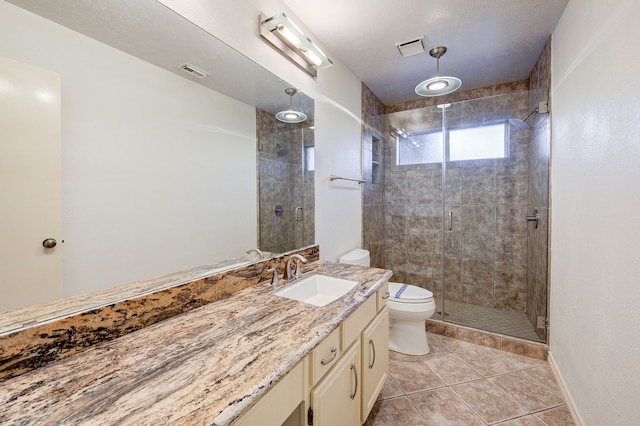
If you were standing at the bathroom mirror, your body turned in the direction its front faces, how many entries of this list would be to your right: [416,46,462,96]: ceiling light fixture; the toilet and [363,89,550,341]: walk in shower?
0

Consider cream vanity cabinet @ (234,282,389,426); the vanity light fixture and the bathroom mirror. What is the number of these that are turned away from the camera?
0

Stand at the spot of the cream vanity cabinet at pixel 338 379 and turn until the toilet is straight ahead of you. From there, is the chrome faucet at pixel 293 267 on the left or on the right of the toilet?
left

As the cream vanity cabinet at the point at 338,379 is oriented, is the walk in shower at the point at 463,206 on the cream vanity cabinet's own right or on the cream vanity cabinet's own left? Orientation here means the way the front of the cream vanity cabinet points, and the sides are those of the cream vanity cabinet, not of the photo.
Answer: on the cream vanity cabinet's own left

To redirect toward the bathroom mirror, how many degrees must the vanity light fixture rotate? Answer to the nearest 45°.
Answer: approximately 90° to its right

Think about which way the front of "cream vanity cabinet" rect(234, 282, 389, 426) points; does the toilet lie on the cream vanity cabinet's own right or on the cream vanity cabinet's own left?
on the cream vanity cabinet's own left

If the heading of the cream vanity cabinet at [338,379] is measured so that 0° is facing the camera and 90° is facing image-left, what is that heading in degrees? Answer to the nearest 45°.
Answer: approximately 315°

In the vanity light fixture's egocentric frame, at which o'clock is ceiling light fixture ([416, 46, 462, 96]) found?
The ceiling light fixture is roughly at 10 o'clock from the vanity light fixture.

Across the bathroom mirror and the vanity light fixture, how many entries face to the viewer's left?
0

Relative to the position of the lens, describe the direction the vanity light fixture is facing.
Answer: facing the viewer and to the right of the viewer

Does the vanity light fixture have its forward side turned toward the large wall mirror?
no

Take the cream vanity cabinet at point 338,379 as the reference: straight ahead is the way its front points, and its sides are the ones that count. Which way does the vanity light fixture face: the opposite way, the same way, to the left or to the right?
the same way

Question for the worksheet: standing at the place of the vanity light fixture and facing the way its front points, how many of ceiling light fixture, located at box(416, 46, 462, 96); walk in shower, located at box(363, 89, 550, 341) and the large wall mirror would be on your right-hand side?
1
